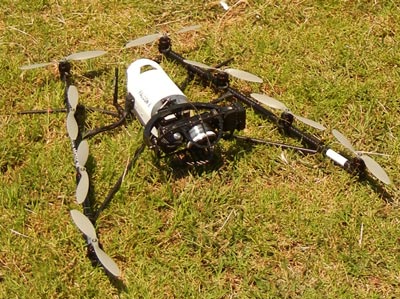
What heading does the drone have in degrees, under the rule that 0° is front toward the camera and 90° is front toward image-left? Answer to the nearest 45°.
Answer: approximately 315°
